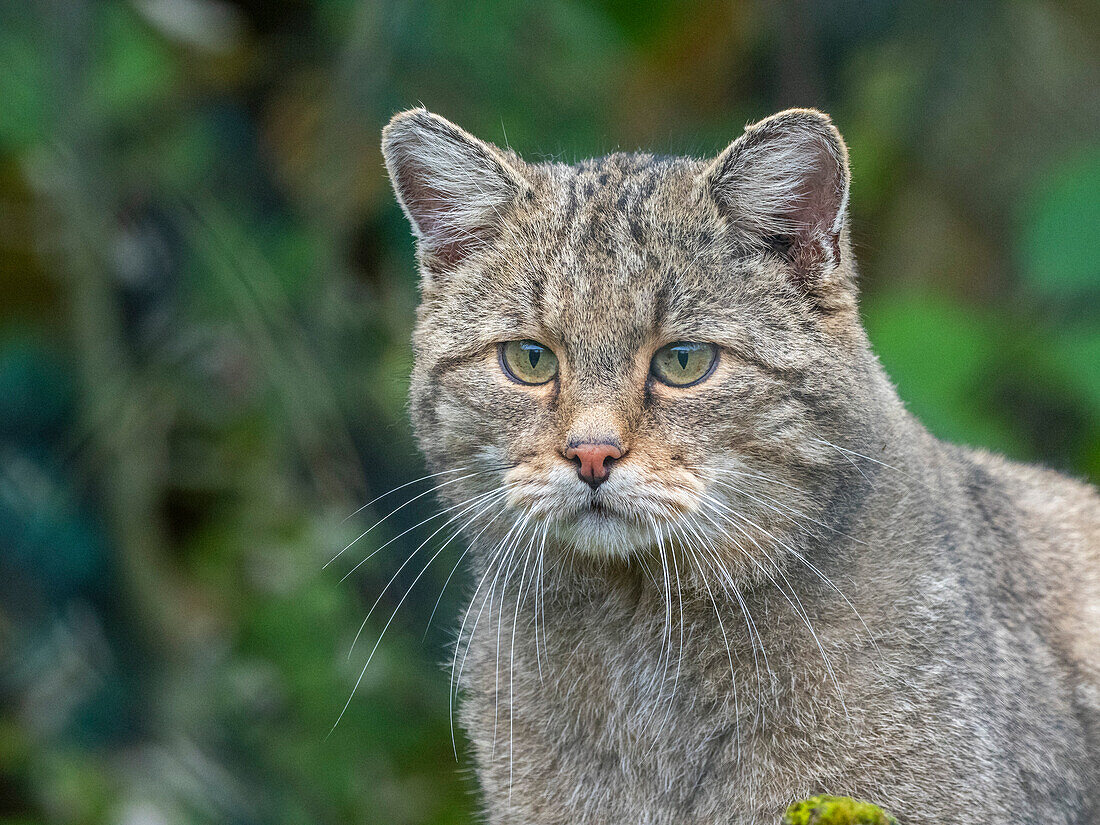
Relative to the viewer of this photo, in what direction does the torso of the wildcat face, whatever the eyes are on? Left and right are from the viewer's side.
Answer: facing the viewer and to the left of the viewer

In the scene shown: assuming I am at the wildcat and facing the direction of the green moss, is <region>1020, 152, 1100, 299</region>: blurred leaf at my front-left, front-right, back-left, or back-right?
back-left

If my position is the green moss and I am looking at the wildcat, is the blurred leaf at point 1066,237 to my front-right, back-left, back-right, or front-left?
front-right

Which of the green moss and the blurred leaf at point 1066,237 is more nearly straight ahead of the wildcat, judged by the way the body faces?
the green moss

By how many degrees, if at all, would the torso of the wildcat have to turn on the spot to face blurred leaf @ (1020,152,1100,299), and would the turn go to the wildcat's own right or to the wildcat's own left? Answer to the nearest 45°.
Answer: approximately 180°

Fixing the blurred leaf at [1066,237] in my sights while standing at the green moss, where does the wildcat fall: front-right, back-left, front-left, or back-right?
front-left
